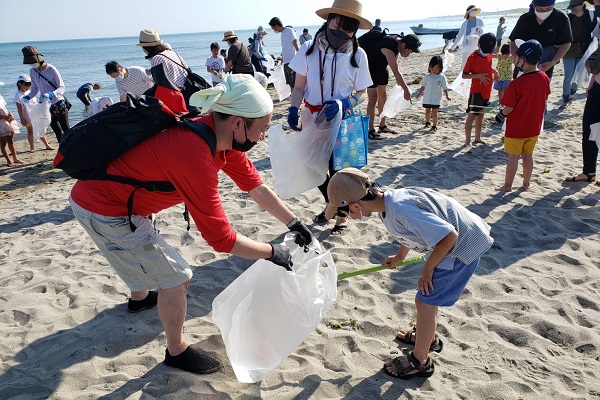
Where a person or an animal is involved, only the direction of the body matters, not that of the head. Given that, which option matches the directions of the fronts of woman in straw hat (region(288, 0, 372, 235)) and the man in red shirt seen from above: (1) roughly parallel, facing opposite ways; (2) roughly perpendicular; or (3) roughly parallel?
roughly perpendicular

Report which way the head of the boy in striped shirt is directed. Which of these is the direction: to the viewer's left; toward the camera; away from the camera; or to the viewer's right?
to the viewer's left

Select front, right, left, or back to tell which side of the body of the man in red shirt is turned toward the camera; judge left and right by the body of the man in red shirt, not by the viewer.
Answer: right

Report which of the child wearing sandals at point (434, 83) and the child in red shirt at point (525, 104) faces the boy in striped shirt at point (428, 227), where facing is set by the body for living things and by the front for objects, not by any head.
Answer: the child wearing sandals

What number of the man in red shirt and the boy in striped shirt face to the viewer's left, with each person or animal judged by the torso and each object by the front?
1

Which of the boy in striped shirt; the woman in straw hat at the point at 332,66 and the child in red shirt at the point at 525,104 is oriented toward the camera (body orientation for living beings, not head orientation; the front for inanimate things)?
the woman in straw hat

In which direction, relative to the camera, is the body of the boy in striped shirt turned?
to the viewer's left
